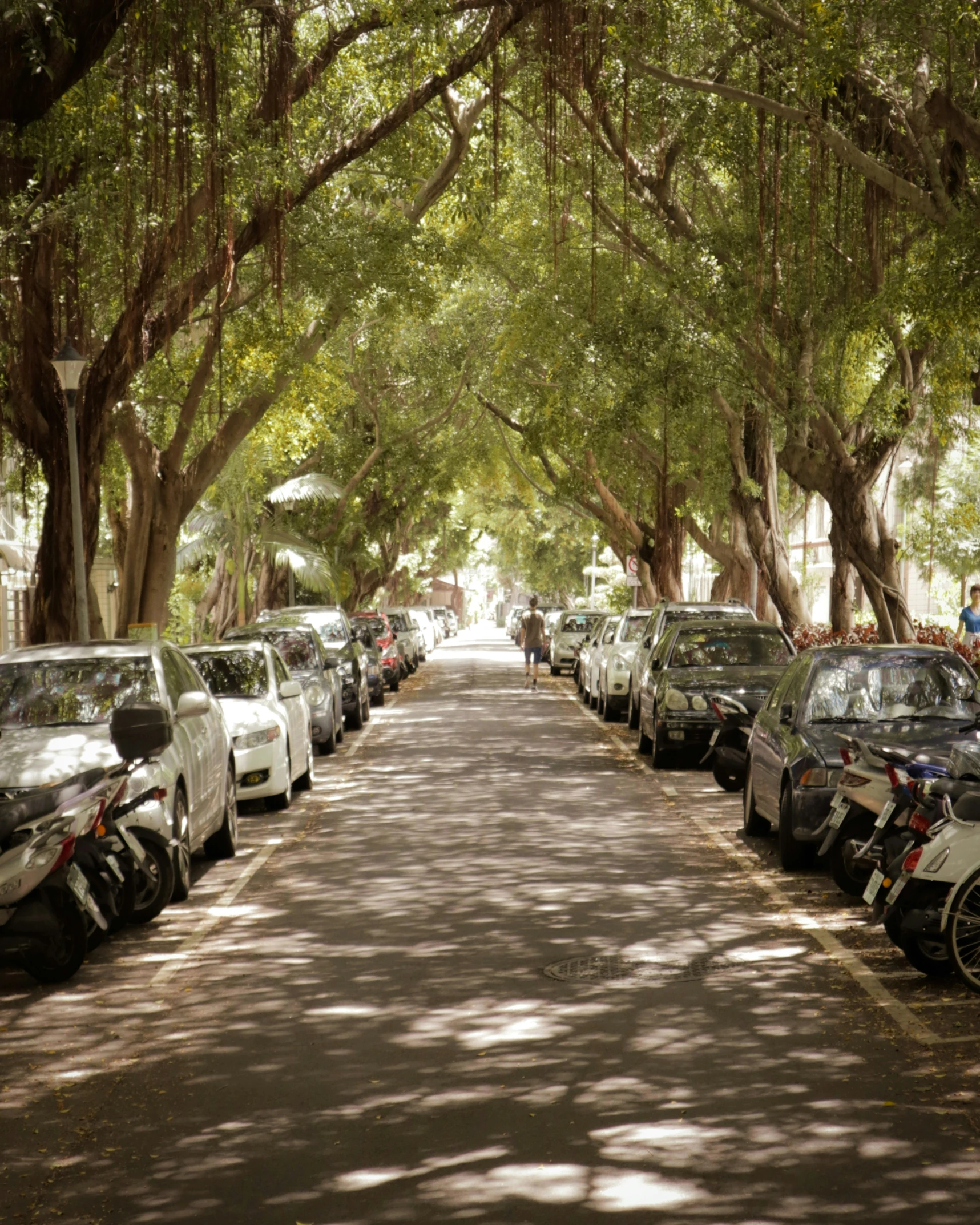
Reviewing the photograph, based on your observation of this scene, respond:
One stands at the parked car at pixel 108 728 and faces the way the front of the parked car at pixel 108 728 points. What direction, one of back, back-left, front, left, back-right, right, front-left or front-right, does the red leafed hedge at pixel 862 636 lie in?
back-left

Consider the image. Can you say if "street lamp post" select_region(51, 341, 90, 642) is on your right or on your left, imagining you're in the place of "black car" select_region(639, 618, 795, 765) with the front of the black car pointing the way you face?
on your right

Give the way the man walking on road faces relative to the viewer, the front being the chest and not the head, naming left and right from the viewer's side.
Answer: facing away from the viewer

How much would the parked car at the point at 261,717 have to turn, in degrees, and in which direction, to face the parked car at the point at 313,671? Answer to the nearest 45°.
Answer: approximately 180°

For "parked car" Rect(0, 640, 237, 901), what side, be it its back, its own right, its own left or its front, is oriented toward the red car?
back

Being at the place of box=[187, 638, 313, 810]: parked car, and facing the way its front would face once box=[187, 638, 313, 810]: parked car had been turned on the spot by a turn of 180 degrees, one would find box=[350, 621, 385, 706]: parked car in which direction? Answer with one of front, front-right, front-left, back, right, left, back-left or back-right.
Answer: front

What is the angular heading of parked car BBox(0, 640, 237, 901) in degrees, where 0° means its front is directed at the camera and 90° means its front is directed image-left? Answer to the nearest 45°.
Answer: approximately 0°

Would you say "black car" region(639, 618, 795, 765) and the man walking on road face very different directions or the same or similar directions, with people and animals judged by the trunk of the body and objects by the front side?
very different directions

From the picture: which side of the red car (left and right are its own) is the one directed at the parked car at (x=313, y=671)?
front

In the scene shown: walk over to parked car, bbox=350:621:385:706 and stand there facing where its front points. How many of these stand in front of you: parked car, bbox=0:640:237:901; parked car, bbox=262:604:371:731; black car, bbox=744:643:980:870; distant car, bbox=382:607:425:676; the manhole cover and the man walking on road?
4

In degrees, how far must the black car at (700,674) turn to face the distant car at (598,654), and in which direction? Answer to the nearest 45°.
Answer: approximately 180°
